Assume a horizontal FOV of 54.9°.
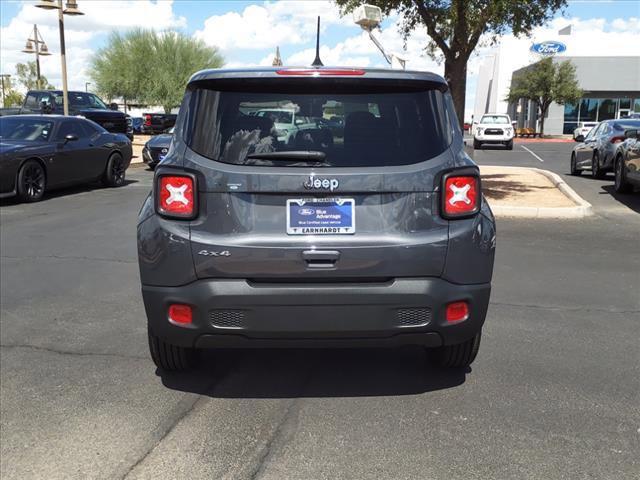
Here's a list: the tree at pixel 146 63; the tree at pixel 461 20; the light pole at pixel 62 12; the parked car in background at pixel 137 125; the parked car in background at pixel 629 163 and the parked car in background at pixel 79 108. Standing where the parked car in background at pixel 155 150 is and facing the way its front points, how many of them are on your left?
2

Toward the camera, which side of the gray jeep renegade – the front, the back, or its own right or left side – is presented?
back

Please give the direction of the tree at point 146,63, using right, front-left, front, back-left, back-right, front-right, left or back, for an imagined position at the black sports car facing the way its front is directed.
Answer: back-right

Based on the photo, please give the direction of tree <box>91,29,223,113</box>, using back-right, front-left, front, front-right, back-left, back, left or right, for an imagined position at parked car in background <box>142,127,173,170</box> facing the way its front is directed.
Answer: back-right

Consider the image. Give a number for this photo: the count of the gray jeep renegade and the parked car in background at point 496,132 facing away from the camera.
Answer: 1

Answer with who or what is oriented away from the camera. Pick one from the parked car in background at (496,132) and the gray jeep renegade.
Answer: the gray jeep renegade

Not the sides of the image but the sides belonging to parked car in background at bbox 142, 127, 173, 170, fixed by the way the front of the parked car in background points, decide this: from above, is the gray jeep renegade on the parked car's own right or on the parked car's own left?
on the parked car's own left

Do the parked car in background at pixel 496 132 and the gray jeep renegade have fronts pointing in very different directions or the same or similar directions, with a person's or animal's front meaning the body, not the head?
very different directions

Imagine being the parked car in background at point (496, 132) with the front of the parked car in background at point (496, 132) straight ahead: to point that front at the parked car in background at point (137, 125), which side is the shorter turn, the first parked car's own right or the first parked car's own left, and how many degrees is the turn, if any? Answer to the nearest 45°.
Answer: approximately 90° to the first parked car's own right

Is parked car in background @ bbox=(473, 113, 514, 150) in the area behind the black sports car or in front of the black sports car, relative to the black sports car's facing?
behind

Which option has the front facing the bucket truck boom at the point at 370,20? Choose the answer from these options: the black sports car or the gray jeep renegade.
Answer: the gray jeep renegade

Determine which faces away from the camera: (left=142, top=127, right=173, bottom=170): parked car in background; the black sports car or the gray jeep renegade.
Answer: the gray jeep renegade

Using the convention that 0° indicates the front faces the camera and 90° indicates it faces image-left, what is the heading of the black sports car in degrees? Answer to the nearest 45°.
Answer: approximately 45°

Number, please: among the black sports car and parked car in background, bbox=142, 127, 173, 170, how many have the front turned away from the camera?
0

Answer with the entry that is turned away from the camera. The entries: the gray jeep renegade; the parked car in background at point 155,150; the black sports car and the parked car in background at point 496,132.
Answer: the gray jeep renegade

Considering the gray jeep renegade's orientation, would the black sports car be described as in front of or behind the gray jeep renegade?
in front
